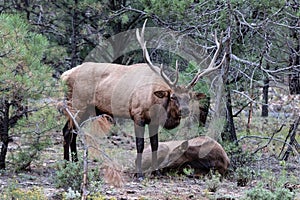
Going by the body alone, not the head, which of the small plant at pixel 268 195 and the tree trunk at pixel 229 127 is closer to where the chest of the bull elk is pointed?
the small plant

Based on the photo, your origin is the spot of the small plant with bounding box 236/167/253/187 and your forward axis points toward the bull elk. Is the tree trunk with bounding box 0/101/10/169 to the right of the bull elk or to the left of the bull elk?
left

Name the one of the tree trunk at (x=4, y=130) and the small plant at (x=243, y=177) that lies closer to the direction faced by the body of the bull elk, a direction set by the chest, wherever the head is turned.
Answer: the small plant

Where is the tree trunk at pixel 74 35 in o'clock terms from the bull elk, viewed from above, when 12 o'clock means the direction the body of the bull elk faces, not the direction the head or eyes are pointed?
The tree trunk is roughly at 7 o'clock from the bull elk.

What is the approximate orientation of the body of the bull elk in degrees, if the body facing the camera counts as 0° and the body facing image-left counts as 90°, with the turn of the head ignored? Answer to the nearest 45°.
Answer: approximately 315°

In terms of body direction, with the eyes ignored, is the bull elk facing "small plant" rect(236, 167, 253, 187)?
yes

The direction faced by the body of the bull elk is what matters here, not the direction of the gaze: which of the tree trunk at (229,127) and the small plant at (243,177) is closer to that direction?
the small plant

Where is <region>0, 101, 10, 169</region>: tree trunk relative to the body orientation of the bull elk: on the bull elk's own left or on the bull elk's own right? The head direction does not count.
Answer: on the bull elk's own right

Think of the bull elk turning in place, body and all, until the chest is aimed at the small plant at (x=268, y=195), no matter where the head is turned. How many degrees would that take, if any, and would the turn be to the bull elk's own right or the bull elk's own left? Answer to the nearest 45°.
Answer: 0° — it already faces it
